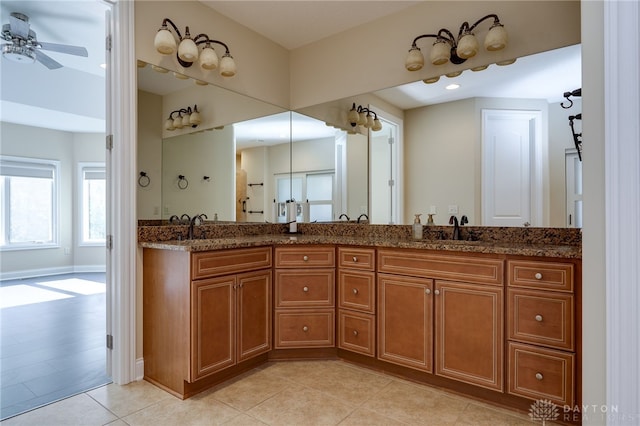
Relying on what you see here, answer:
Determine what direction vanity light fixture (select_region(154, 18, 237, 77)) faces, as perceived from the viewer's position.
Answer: facing the viewer and to the right of the viewer

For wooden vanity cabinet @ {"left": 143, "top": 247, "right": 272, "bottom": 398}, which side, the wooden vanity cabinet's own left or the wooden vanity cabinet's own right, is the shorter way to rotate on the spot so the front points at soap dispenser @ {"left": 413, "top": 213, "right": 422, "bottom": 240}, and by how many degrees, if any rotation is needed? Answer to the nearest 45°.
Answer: approximately 45° to the wooden vanity cabinet's own left

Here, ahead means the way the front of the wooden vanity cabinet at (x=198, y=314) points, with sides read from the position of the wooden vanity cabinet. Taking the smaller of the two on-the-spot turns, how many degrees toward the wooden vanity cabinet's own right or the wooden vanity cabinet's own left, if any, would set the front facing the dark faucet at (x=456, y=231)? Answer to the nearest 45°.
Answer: approximately 45° to the wooden vanity cabinet's own left

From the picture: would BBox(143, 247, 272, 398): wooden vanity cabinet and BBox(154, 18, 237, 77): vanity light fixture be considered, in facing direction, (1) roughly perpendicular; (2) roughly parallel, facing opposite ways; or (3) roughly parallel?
roughly parallel

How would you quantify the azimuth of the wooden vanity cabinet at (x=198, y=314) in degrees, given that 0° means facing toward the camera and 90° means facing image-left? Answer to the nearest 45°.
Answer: approximately 315°

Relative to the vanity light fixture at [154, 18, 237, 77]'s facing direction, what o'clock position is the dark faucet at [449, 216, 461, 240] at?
The dark faucet is roughly at 11 o'clock from the vanity light fixture.

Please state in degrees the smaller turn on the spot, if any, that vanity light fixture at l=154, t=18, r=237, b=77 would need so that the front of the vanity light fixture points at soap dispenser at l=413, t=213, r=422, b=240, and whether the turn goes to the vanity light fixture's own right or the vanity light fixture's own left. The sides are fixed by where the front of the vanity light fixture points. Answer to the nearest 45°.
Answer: approximately 45° to the vanity light fixture's own left

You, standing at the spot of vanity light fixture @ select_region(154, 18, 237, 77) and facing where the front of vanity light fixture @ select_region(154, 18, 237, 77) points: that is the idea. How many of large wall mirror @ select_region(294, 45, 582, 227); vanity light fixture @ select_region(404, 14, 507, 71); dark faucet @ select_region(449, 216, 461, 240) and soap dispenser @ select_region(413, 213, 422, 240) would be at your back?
0

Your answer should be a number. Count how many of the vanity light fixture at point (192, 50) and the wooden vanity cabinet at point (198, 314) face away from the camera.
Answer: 0
